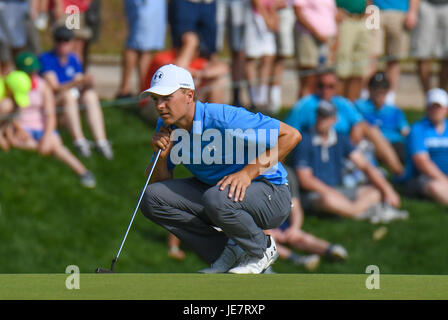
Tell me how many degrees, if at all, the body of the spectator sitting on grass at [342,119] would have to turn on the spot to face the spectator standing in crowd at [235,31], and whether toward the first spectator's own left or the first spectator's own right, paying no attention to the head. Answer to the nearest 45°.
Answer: approximately 135° to the first spectator's own right

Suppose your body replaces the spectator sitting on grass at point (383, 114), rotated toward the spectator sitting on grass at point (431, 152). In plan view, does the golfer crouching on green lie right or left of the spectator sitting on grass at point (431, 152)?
right

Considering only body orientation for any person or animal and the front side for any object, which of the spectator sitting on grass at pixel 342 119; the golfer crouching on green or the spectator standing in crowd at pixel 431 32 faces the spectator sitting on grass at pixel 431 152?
the spectator standing in crowd

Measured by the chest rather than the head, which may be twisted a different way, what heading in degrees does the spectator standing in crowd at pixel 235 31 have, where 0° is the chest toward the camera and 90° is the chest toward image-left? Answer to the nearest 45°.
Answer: approximately 0°

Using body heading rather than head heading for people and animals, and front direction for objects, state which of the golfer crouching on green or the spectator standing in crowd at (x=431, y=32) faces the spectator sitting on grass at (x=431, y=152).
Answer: the spectator standing in crowd

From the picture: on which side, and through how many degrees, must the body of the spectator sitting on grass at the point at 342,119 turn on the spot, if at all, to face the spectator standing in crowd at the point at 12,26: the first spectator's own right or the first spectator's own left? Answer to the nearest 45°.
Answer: approximately 90° to the first spectator's own right

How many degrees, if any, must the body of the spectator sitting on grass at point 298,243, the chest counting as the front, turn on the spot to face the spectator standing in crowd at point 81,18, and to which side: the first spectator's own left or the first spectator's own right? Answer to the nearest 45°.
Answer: approximately 180°

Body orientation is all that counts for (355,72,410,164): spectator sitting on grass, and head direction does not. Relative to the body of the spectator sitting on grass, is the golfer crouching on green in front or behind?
in front

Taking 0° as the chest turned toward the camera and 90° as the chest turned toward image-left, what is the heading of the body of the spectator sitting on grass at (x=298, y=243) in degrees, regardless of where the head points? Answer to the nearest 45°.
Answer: approximately 315°
